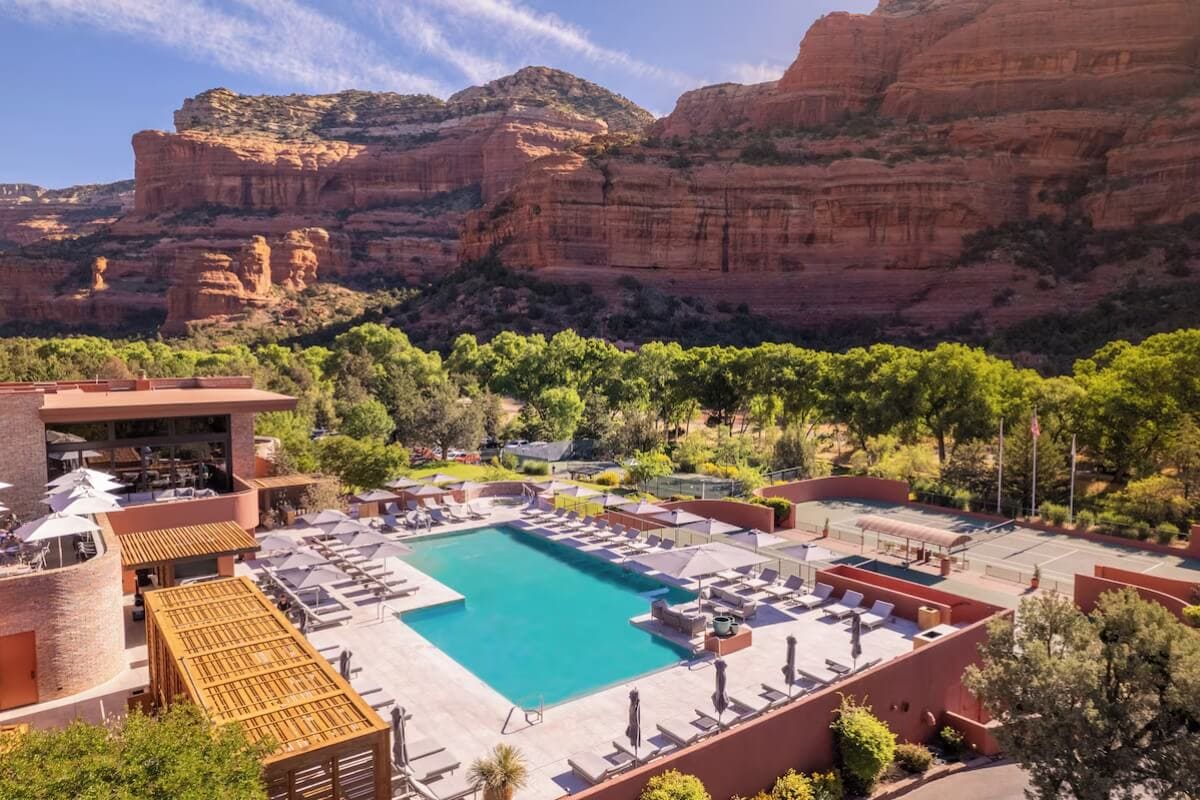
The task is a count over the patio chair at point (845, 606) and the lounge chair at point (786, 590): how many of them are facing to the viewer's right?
0

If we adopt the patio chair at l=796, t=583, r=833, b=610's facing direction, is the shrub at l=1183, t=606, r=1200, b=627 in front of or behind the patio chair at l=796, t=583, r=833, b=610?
behind

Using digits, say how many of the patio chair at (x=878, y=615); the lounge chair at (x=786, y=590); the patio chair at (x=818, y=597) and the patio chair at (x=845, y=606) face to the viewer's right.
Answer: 0

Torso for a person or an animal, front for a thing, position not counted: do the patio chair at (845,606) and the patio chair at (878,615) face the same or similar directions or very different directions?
same or similar directions

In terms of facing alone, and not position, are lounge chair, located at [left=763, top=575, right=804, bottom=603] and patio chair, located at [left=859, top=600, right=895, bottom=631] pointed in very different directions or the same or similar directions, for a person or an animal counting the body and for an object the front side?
same or similar directions

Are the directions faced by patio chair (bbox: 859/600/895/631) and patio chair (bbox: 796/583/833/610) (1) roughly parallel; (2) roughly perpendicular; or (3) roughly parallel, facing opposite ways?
roughly parallel

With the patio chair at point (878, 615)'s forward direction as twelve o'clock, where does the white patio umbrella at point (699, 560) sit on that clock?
The white patio umbrella is roughly at 1 o'clock from the patio chair.

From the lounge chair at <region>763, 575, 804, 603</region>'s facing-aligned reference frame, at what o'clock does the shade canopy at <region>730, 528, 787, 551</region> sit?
The shade canopy is roughly at 4 o'clock from the lounge chair.

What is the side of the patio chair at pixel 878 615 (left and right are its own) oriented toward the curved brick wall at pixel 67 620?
front

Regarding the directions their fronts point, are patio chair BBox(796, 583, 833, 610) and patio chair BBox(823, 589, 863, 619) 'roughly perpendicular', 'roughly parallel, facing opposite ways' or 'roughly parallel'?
roughly parallel

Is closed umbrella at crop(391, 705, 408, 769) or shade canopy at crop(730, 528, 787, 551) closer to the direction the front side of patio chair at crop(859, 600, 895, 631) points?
the closed umbrella

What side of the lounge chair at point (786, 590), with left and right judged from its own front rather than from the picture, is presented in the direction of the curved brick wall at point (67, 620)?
front

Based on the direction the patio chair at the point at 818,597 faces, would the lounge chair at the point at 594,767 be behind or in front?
in front

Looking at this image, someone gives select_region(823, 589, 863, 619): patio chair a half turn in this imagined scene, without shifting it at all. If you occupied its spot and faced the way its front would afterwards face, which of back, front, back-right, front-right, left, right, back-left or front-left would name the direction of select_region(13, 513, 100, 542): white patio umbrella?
back

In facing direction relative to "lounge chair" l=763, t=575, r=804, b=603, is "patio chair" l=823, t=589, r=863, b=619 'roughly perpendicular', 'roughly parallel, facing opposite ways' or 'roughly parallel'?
roughly parallel

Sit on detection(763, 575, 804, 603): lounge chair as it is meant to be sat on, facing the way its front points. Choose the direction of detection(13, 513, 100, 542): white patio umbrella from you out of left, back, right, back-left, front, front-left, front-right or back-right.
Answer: front

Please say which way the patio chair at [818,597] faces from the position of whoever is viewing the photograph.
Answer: facing the viewer and to the left of the viewer

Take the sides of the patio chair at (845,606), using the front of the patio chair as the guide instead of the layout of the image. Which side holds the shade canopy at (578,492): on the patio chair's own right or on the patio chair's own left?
on the patio chair's own right

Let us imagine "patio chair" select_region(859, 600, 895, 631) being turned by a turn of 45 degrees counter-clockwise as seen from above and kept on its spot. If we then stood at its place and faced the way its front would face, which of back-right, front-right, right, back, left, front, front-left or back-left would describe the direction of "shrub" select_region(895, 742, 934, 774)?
front
